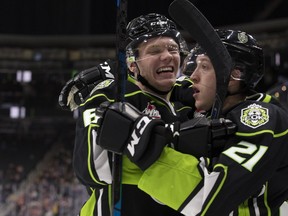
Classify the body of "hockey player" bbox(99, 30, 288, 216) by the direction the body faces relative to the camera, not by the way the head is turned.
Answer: to the viewer's left

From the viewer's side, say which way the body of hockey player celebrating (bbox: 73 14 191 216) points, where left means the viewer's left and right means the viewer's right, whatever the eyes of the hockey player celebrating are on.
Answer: facing the viewer and to the right of the viewer

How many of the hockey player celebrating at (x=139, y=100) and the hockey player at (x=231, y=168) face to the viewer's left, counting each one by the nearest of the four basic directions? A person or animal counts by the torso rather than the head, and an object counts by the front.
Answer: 1

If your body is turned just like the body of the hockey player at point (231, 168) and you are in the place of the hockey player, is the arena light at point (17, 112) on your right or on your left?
on your right

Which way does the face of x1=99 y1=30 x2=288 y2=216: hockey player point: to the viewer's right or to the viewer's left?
to the viewer's left
